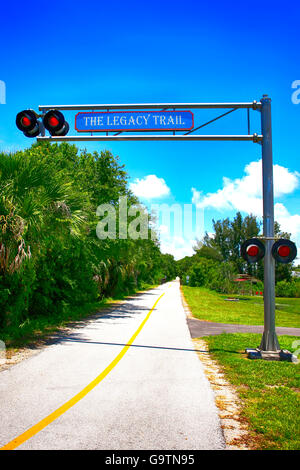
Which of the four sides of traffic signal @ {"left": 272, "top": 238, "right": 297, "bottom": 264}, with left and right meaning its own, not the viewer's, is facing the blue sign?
right

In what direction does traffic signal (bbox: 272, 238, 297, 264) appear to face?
toward the camera

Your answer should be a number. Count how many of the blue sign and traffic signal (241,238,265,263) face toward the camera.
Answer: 2

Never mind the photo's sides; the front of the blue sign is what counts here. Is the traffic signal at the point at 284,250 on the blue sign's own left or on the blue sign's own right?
on the blue sign's own left

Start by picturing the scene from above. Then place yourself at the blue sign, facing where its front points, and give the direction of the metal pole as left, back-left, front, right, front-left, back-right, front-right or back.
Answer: left

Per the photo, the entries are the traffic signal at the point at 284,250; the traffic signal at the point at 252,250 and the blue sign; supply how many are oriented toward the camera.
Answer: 3

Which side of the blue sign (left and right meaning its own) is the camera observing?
front
